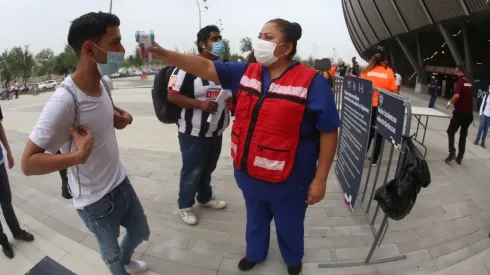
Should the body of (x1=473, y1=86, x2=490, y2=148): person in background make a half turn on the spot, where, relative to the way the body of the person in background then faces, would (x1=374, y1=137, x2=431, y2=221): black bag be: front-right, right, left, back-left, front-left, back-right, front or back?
back-right

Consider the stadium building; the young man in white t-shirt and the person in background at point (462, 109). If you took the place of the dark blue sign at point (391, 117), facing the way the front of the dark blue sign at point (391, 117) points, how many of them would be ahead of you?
1

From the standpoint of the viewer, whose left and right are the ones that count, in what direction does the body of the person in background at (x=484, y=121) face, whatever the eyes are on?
facing the viewer and to the left of the viewer

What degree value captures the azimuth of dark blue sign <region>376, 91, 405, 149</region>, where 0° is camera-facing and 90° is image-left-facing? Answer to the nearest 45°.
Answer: approximately 45°

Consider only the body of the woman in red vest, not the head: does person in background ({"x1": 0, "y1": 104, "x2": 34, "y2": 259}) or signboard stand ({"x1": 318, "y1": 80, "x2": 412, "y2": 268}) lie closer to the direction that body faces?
the person in background

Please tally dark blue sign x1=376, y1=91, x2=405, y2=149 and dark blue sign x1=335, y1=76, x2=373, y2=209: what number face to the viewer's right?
0

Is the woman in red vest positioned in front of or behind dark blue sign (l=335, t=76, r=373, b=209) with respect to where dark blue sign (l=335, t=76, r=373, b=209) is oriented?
in front

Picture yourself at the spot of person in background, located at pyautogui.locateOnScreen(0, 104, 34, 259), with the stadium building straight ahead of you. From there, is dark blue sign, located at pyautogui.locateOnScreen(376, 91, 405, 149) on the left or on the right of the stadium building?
right

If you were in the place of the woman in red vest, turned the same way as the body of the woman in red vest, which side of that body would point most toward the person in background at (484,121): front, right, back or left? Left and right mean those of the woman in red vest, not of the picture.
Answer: back

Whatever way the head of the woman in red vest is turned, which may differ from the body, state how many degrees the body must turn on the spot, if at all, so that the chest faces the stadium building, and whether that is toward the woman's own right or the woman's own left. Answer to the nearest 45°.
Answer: approximately 180°

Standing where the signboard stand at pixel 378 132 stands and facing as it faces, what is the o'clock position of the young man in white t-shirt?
The young man in white t-shirt is roughly at 12 o'clock from the signboard stand.

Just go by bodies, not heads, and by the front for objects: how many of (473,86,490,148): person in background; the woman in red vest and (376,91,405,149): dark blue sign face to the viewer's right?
0

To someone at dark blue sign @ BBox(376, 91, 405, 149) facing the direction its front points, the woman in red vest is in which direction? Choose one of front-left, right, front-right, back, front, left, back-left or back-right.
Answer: front

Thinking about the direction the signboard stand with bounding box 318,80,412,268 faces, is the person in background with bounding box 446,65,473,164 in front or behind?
behind

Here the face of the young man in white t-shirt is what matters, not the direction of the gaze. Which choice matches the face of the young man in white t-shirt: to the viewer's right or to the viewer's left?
to the viewer's right
